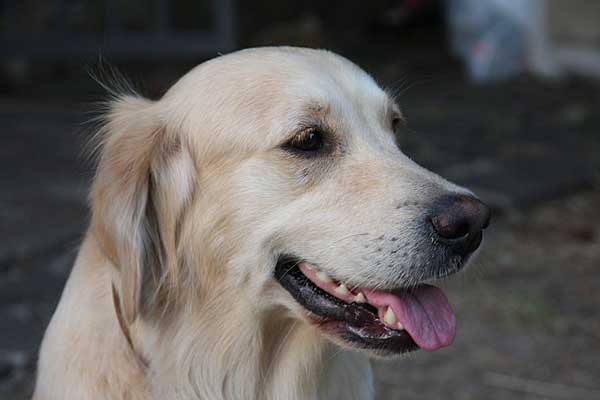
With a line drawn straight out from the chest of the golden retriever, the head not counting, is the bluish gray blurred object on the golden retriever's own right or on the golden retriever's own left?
on the golden retriever's own left

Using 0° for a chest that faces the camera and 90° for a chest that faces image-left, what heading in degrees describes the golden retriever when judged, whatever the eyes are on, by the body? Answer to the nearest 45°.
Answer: approximately 315°
